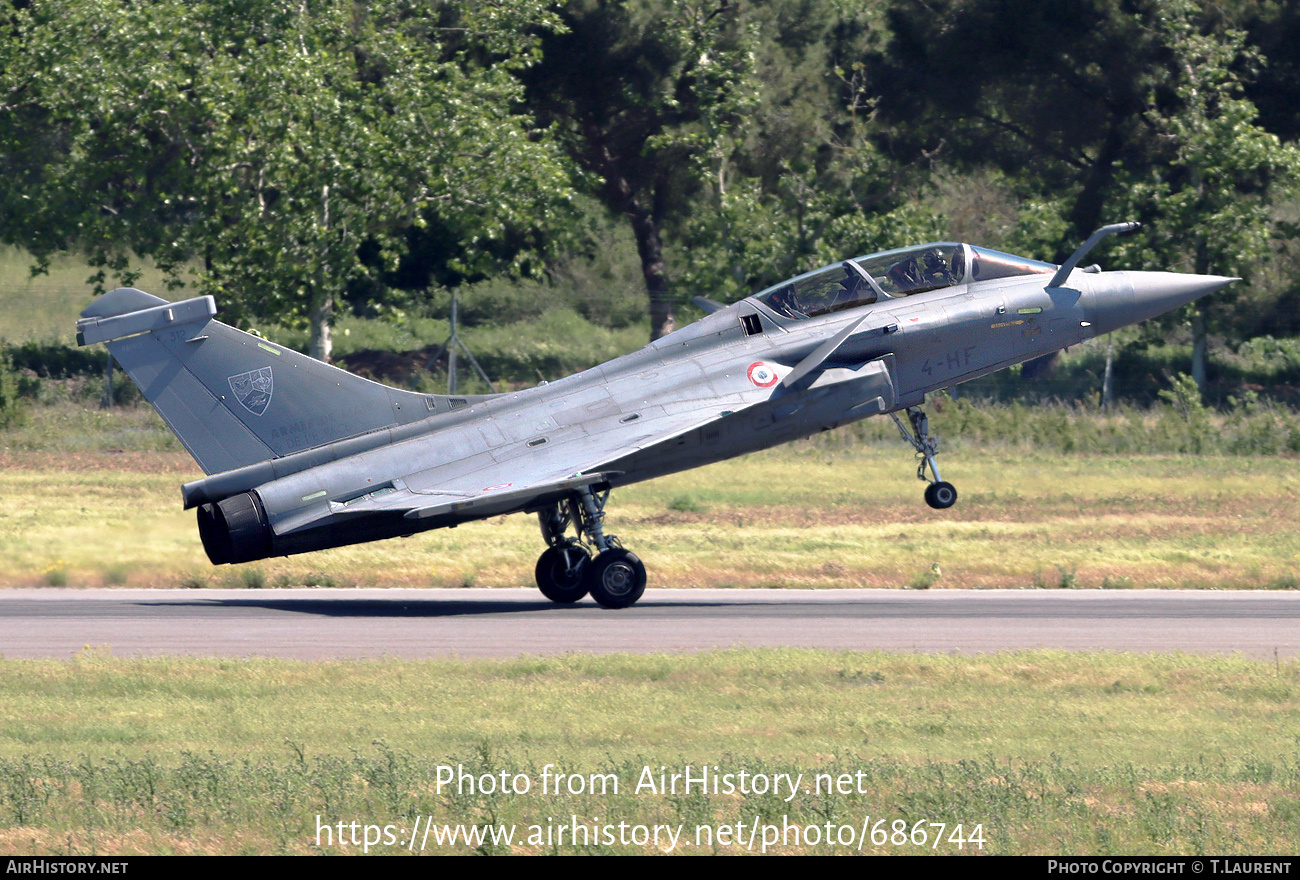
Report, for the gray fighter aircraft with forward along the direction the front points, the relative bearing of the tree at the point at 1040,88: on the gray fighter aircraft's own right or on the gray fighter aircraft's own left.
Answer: on the gray fighter aircraft's own left

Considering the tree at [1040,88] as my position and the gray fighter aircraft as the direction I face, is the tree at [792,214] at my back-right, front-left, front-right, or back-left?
front-right

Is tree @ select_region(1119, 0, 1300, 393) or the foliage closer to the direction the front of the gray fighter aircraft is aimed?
the tree

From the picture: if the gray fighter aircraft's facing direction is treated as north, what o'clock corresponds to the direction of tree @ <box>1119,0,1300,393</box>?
The tree is roughly at 10 o'clock from the gray fighter aircraft.

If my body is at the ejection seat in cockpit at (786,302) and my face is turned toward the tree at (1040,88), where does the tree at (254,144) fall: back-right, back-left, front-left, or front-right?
front-left

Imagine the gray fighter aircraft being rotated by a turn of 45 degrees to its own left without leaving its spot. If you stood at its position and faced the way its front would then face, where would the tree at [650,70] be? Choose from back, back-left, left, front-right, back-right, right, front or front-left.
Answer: front-left

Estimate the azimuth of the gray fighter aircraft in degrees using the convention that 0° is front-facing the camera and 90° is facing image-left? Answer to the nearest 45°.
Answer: approximately 270°

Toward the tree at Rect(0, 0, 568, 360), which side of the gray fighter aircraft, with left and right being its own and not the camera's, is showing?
left

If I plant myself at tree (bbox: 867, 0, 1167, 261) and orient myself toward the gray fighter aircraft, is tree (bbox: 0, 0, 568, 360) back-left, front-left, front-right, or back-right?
front-right

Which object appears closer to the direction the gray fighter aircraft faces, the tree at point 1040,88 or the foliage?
the tree

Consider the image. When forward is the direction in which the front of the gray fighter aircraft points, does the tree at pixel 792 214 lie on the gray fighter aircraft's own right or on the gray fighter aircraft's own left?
on the gray fighter aircraft's own left
